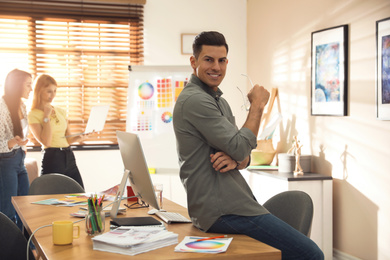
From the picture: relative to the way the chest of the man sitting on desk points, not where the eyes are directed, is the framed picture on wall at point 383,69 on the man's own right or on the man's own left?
on the man's own left

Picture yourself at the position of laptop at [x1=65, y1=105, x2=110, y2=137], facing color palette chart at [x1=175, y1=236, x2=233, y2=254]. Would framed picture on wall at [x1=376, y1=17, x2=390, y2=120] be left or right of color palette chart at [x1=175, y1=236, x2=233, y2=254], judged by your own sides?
left

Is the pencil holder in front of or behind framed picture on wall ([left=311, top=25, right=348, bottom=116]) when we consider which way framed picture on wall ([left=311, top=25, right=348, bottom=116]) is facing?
in front

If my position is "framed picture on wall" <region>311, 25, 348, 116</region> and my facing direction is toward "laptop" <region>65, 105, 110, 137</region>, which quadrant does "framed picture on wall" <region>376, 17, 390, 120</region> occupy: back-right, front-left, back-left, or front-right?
back-left

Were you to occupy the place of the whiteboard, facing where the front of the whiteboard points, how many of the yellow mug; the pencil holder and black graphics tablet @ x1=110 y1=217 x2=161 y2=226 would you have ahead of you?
3

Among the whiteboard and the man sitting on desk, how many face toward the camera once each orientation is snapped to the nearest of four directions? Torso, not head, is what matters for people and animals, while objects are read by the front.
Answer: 1

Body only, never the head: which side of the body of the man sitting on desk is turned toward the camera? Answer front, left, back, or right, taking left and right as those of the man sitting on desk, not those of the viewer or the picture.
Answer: right

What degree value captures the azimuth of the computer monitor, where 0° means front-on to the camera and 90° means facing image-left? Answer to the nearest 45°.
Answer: approximately 225°
